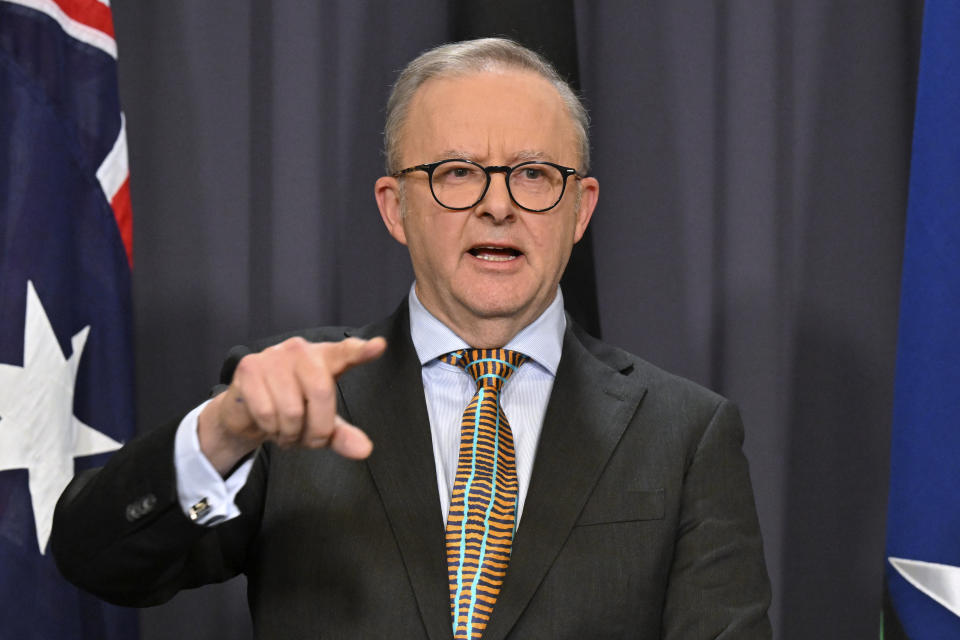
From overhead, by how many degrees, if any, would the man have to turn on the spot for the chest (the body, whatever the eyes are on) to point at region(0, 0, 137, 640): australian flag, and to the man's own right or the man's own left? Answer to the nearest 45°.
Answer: approximately 135° to the man's own right

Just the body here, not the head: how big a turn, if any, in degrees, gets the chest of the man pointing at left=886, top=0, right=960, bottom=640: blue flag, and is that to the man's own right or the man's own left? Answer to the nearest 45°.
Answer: approximately 135° to the man's own left

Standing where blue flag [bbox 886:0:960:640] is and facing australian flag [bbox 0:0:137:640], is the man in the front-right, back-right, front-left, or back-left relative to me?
front-left

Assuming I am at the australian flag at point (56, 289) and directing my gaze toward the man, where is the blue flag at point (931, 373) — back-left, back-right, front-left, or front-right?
front-left

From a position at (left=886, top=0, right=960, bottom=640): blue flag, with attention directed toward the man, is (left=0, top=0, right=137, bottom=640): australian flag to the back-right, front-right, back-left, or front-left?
front-right

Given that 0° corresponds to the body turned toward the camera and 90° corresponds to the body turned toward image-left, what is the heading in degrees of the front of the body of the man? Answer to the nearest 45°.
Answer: approximately 0°
